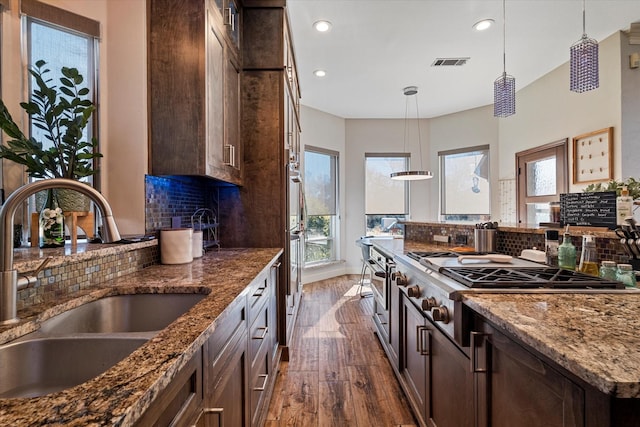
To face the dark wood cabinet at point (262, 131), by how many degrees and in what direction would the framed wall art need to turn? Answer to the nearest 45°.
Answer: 0° — it already faces it

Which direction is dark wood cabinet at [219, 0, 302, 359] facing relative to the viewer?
to the viewer's right

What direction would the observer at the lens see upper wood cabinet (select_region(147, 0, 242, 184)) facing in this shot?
facing to the right of the viewer

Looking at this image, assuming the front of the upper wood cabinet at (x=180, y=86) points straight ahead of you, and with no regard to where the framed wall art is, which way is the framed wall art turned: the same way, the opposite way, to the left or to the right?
the opposite way

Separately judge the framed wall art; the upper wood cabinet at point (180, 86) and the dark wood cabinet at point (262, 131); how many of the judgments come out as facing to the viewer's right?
2

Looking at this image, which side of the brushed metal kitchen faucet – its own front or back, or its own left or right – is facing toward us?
right

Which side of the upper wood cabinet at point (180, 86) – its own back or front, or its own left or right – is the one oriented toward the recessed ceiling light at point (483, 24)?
front

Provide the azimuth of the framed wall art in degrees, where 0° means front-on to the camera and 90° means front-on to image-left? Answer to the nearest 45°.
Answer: approximately 45°

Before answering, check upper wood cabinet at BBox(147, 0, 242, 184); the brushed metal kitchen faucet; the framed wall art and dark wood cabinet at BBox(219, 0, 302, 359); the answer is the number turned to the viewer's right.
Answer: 3

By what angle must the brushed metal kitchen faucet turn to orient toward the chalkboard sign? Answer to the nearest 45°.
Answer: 0° — it already faces it

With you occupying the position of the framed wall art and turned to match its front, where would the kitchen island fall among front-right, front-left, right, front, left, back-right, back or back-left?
front-left

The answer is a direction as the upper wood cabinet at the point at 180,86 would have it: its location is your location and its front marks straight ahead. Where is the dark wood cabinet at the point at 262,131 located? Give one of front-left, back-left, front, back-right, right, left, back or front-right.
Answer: front-left

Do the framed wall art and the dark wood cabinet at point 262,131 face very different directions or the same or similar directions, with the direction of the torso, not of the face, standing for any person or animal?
very different directions

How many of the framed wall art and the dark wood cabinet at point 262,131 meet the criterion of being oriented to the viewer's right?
1
